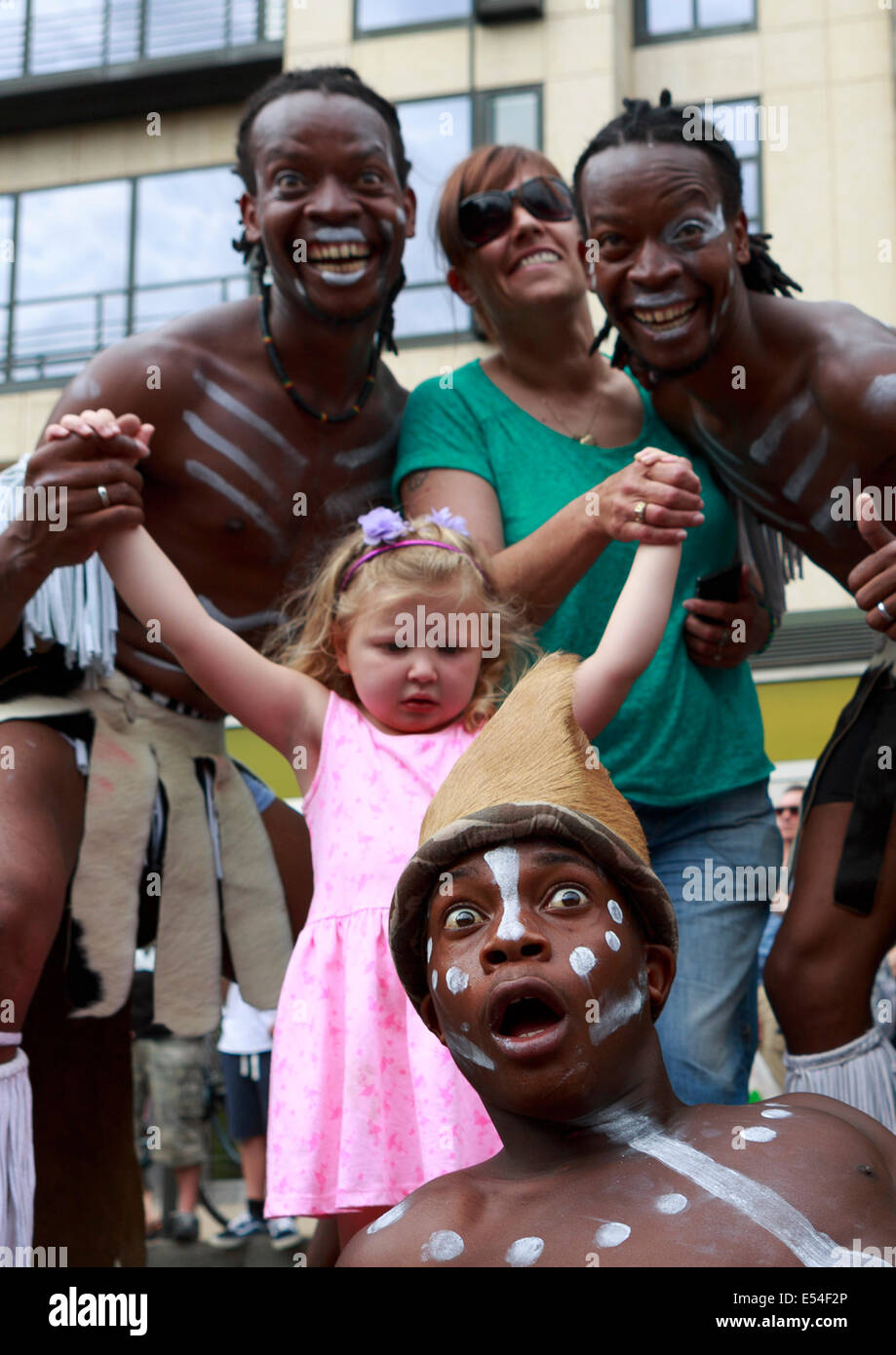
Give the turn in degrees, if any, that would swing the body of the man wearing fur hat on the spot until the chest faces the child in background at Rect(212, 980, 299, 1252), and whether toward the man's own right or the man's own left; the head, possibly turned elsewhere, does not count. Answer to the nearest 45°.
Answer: approximately 180°

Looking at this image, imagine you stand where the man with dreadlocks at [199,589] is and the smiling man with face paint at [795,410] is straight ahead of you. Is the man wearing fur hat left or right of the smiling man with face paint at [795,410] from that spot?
right

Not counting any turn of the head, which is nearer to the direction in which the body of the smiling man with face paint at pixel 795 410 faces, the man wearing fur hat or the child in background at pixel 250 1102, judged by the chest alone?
the man wearing fur hat

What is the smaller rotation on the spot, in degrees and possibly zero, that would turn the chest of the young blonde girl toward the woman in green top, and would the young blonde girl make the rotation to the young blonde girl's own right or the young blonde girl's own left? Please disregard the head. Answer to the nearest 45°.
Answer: approximately 135° to the young blonde girl's own left

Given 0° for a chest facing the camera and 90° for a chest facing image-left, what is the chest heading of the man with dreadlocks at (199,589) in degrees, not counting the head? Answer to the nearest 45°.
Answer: approximately 0°

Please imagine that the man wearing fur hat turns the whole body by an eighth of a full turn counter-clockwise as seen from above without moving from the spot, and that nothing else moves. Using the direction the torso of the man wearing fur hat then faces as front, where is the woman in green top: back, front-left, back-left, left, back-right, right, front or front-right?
back-left

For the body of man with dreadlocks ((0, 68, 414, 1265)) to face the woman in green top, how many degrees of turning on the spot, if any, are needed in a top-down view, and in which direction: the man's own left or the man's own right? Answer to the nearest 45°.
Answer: approximately 90° to the man's own left

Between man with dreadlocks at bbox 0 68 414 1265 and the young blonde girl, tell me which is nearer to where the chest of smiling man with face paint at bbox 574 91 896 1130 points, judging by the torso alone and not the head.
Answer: the young blonde girl

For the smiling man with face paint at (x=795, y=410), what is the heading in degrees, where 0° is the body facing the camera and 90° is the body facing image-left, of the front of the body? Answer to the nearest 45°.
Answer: approximately 45°

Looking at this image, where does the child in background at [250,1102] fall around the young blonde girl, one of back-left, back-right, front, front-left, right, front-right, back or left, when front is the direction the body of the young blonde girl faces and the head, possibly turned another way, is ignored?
back

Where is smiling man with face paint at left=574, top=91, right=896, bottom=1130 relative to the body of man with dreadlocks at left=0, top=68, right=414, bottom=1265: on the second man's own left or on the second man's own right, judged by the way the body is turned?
on the second man's own left

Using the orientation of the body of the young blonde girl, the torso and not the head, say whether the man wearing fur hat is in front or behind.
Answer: in front

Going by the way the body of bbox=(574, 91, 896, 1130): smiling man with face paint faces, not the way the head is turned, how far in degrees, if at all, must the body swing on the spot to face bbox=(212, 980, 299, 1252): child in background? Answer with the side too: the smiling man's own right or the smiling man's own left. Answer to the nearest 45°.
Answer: approximately 90° to the smiling man's own right
